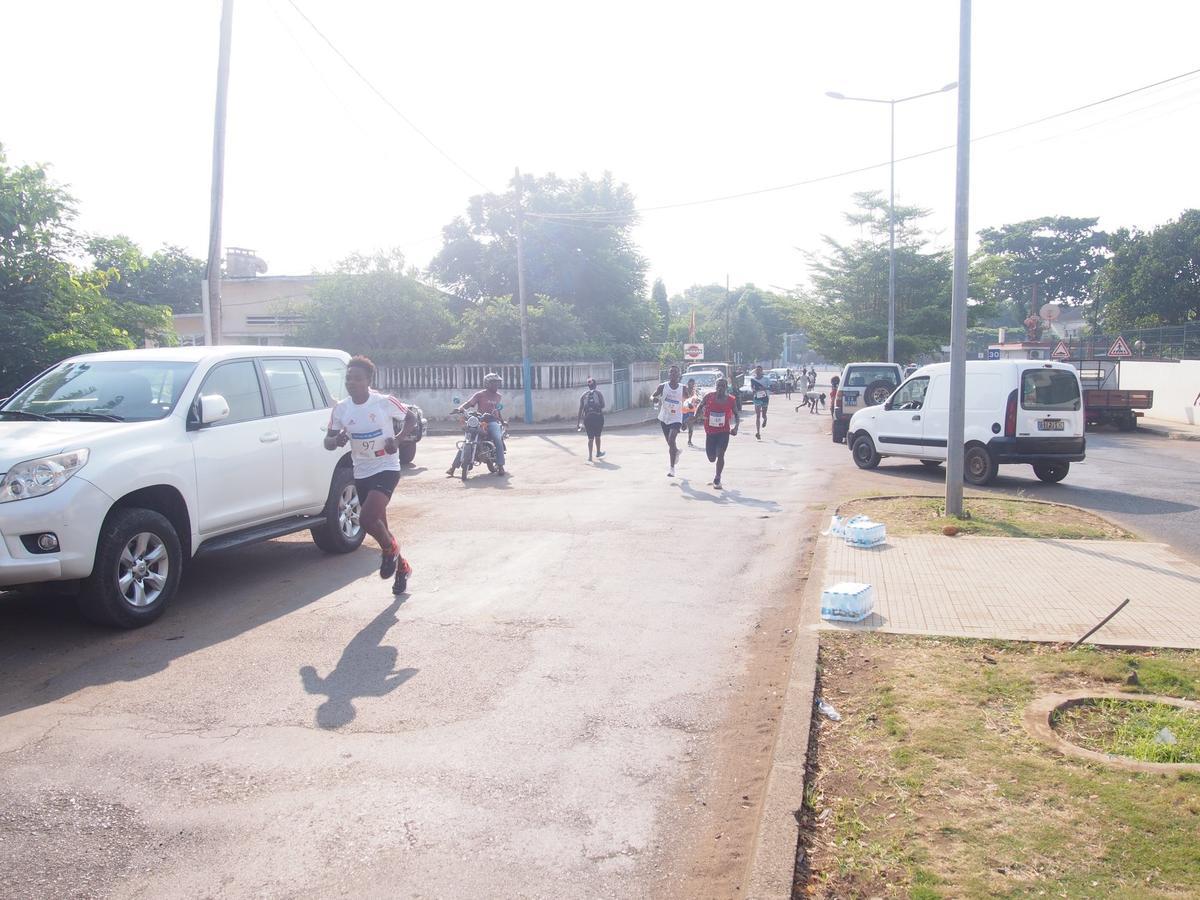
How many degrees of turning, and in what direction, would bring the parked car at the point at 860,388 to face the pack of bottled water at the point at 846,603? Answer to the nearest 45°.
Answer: approximately 180°

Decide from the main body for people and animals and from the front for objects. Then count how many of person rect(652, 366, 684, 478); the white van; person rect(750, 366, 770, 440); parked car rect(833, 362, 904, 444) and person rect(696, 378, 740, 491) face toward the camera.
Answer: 3

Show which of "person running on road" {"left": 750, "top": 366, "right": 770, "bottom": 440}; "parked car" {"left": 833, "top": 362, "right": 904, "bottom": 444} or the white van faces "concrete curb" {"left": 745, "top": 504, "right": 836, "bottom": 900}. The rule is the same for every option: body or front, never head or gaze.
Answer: the person running on road

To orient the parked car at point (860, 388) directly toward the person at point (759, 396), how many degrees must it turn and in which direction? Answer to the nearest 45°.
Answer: approximately 90° to its left

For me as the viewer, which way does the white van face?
facing away from the viewer and to the left of the viewer

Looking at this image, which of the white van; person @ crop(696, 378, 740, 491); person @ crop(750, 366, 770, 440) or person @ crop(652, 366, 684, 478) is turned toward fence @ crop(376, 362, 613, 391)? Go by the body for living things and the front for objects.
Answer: the white van

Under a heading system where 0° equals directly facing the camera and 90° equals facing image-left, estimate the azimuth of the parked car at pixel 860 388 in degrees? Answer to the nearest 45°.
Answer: approximately 180°
